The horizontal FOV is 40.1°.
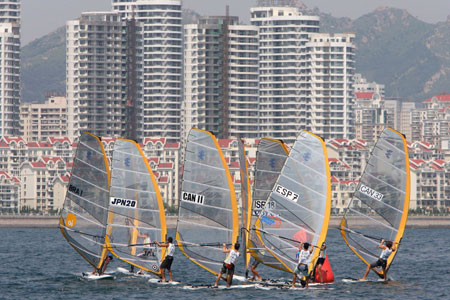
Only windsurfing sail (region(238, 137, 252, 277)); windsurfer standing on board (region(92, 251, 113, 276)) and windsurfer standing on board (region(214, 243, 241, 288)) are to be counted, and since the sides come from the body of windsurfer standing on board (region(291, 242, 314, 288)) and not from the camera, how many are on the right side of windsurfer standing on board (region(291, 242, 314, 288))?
0

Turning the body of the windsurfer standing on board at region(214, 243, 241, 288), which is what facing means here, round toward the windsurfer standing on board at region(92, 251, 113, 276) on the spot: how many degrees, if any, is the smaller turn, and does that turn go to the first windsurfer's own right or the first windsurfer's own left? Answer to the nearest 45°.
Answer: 0° — they already face them

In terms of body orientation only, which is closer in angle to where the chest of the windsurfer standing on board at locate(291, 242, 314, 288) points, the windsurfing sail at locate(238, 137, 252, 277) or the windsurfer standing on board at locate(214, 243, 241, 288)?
the windsurfing sail

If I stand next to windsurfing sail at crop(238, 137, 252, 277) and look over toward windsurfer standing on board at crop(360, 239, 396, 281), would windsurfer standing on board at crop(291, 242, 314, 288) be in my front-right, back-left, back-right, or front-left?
front-right

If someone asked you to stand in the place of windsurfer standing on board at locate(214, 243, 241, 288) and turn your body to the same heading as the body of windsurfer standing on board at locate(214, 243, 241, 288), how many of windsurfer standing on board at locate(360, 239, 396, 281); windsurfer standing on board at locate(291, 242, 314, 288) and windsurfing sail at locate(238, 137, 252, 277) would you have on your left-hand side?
0

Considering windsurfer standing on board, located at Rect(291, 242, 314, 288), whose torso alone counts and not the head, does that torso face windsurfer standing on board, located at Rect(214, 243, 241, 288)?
no

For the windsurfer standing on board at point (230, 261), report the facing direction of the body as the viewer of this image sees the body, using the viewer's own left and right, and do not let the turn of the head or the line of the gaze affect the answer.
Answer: facing away from the viewer and to the left of the viewer

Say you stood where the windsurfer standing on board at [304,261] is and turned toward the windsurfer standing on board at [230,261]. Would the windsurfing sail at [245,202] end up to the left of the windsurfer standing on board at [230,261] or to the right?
right

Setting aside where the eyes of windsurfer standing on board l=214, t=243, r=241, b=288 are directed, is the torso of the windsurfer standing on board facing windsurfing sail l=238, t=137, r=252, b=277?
no

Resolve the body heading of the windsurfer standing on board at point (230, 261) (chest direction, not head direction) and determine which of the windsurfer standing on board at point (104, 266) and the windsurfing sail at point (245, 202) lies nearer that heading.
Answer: the windsurfer standing on board

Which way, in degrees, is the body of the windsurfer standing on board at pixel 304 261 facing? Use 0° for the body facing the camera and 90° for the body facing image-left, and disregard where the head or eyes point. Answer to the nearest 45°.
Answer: approximately 180°

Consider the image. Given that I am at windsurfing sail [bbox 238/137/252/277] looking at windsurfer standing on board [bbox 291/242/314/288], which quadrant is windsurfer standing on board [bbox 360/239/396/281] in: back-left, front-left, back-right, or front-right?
front-left
